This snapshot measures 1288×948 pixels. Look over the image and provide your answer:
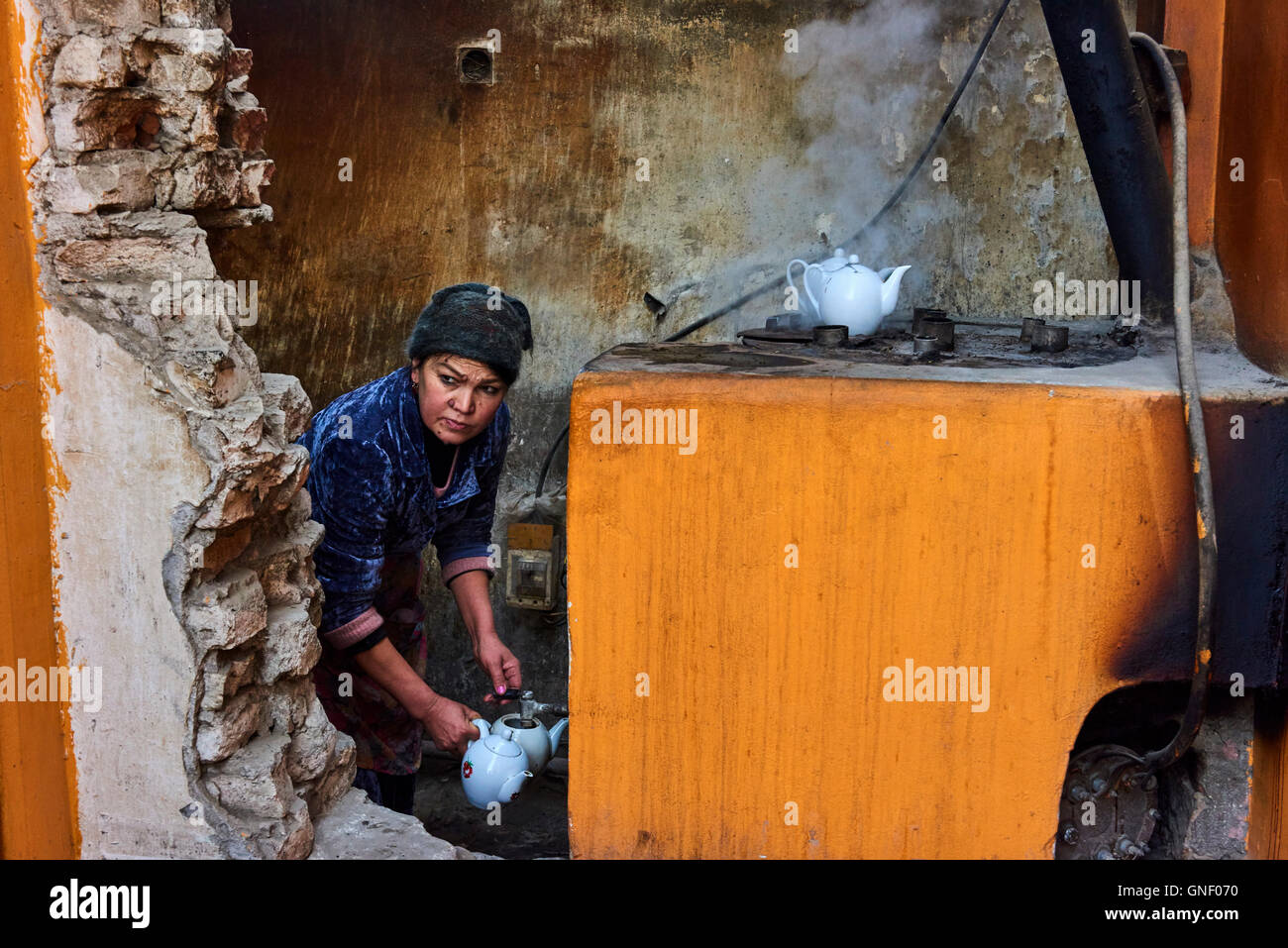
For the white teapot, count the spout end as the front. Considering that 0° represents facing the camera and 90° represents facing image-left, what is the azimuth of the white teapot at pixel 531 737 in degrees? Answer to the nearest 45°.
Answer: approximately 270°

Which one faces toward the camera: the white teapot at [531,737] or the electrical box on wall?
the electrical box on wall

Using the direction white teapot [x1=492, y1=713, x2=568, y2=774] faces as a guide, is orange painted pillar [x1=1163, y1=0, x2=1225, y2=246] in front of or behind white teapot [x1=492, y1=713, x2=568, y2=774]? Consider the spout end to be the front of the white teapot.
in front

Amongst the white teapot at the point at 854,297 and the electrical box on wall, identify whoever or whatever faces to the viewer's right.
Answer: the white teapot

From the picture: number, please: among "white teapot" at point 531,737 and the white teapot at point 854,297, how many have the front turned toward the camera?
0

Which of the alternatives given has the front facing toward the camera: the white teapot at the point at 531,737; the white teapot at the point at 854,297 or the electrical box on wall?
the electrical box on wall

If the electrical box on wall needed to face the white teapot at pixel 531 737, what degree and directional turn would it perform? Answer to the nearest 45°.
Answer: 0° — it already faces it

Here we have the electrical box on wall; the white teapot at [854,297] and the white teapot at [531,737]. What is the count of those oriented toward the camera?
1

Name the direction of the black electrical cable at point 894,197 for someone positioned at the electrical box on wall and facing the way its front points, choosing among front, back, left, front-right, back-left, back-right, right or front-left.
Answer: left

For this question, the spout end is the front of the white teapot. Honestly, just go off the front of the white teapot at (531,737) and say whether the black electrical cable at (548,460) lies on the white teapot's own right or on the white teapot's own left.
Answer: on the white teapot's own left

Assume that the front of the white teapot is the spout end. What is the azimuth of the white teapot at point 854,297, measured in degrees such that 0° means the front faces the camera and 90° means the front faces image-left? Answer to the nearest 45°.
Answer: approximately 270°

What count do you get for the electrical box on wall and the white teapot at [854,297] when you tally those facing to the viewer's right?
1

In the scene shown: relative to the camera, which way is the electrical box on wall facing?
toward the camera
